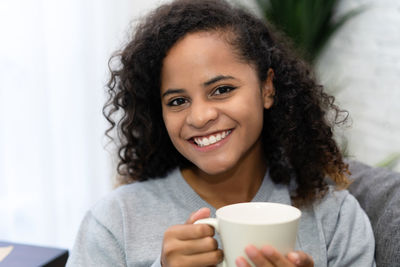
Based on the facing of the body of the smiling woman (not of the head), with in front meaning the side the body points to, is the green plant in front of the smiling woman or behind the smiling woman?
behind

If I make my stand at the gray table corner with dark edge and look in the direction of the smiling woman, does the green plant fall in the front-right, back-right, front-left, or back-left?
front-left

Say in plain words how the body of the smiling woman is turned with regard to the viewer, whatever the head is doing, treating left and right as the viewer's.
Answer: facing the viewer

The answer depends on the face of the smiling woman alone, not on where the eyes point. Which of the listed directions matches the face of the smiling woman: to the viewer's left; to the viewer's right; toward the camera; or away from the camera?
toward the camera
